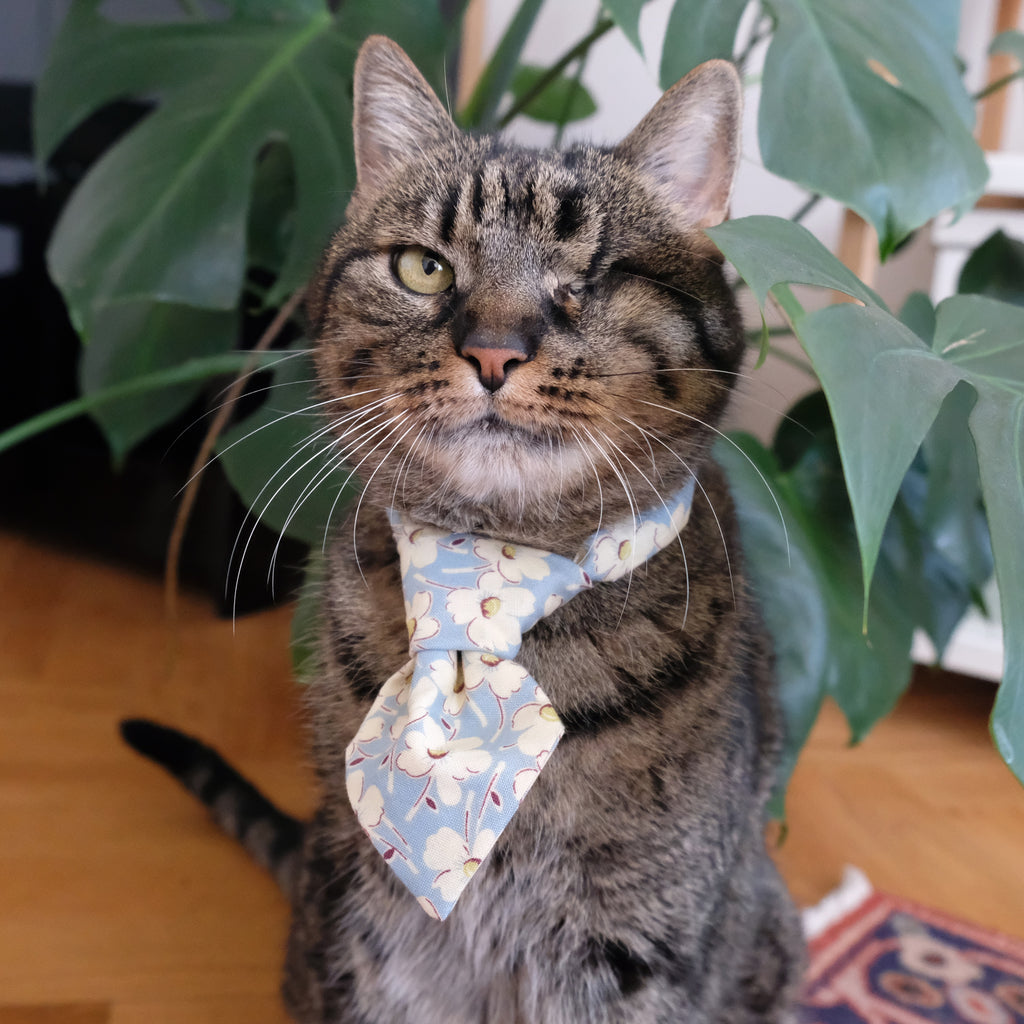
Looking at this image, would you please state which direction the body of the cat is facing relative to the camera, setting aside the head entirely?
toward the camera

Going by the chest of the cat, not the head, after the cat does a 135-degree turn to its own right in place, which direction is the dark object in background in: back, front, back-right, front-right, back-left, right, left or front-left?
front
